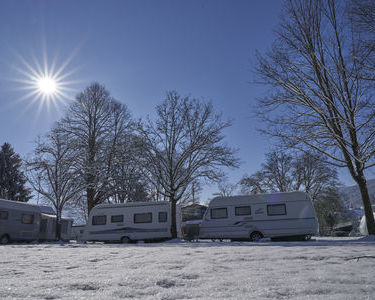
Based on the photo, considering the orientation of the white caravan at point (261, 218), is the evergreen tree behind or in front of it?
in front

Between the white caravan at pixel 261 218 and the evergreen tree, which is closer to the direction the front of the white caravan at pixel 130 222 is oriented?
the evergreen tree

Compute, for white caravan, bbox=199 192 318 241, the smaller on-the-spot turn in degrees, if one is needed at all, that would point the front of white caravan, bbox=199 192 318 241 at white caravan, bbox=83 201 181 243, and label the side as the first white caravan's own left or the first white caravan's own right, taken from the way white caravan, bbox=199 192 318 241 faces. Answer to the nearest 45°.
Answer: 0° — it already faces it

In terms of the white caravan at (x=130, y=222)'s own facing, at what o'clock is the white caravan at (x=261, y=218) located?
the white caravan at (x=261, y=218) is roughly at 7 o'clock from the white caravan at (x=130, y=222).

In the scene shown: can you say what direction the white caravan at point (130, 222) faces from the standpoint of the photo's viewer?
facing to the left of the viewer

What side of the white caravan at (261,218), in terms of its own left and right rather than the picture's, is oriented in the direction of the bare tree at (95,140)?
front

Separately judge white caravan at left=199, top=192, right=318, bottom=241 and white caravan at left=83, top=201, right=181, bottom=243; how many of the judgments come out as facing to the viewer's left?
2

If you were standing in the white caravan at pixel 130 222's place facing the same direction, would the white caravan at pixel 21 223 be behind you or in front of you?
in front

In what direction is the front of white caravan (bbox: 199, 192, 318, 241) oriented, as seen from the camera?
facing to the left of the viewer

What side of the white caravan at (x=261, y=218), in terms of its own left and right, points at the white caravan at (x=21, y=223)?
front
